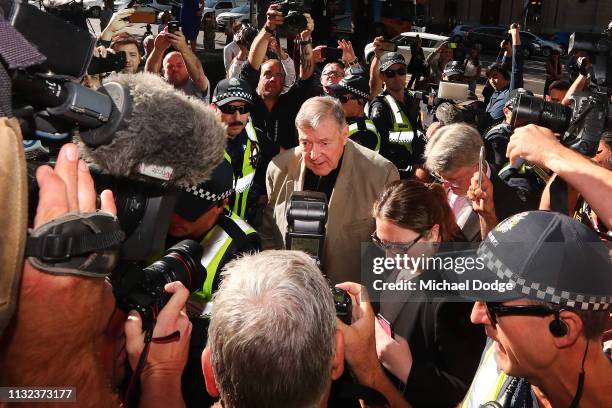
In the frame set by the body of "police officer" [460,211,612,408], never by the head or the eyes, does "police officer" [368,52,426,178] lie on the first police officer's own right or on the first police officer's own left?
on the first police officer's own right

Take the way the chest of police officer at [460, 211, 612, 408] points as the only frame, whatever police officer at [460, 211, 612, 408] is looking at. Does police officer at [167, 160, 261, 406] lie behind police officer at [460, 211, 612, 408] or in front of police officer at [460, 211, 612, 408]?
in front

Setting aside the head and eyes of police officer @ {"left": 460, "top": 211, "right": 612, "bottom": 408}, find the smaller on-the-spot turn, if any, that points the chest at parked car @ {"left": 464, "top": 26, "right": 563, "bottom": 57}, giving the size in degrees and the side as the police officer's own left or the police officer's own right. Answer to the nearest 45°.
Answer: approximately 90° to the police officer's own right

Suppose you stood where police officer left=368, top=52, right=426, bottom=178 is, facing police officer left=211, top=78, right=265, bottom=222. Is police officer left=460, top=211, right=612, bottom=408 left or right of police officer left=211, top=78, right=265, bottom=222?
left

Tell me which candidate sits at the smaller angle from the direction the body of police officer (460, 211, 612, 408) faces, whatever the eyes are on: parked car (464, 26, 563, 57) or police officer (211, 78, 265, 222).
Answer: the police officer

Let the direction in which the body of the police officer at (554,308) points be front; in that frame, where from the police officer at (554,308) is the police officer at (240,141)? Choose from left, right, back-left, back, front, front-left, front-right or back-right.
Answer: front-right

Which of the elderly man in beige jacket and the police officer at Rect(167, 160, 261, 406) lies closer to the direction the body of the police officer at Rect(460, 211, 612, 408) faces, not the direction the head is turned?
the police officer

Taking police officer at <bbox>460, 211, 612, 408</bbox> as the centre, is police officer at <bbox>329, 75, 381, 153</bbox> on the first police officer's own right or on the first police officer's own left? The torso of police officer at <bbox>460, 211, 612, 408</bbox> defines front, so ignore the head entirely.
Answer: on the first police officer's own right

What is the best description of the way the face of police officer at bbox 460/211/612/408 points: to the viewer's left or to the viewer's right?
to the viewer's left

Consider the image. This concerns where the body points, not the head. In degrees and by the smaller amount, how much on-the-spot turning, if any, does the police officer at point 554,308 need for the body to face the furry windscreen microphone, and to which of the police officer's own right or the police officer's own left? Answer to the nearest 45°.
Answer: approximately 45° to the police officer's own left

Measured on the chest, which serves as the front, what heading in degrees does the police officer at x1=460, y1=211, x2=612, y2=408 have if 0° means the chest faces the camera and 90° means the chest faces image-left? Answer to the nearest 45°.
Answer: approximately 90°

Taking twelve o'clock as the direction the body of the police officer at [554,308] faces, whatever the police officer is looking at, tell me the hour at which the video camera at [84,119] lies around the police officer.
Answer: The video camera is roughly at 11 o'clock from the police officer.
